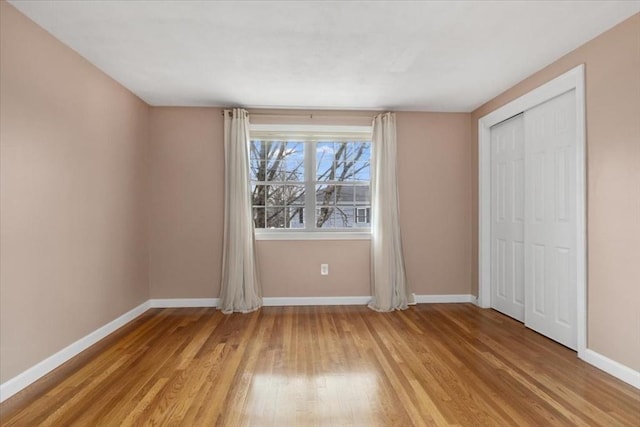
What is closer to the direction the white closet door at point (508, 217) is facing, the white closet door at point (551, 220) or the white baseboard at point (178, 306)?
the white baseboard

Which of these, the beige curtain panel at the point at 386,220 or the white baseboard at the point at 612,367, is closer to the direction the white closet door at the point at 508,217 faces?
the beige curtain panel

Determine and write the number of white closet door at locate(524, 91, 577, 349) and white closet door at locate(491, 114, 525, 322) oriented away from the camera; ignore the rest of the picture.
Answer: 0

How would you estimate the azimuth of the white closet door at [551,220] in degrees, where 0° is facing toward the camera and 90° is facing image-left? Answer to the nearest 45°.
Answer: approximately 45°

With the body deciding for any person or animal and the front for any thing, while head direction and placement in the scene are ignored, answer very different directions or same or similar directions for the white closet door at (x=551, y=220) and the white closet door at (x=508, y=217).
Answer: same or similar directions

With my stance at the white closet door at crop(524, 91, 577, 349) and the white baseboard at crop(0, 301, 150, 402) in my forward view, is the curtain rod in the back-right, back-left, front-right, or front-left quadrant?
front-right

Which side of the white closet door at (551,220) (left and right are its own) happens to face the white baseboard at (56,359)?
front

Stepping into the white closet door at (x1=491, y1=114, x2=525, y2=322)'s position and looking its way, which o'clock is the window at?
The window is roughly at 1 o'clock from the white closet door.

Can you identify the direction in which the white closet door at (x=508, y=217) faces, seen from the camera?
facing the viewer and to the left of the viewer

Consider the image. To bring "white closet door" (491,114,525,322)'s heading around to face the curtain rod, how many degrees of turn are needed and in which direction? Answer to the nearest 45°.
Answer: approximately 45° to its right

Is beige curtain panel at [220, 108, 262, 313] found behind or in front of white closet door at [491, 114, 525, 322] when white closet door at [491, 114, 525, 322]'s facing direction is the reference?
in front

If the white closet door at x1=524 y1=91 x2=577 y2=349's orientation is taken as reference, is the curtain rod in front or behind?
in front

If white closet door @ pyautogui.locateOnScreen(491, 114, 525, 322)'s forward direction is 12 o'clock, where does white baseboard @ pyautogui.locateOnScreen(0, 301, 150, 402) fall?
The white baseboard is roughly at 12 o'clock from the white closet door.

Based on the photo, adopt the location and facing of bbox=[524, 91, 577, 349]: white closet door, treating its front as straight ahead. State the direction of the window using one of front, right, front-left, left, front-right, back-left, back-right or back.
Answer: front-right
